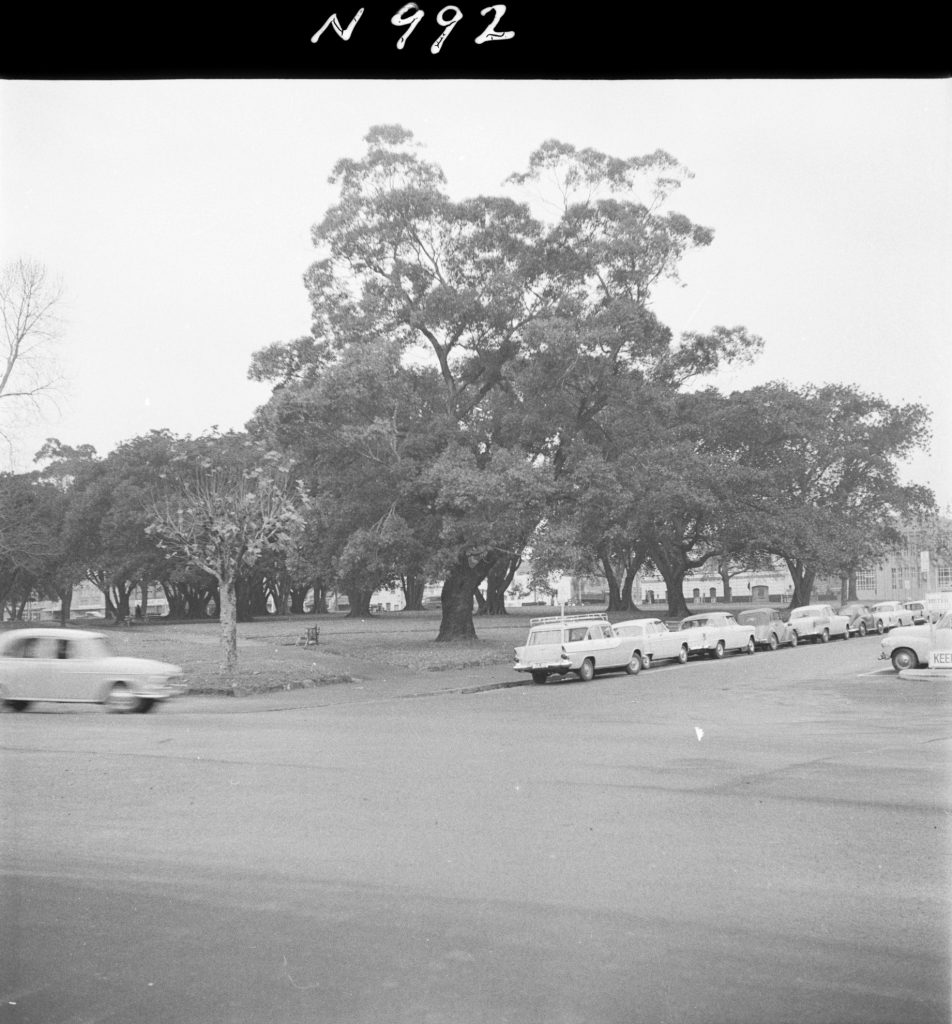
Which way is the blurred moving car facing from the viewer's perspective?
to the viewer's right

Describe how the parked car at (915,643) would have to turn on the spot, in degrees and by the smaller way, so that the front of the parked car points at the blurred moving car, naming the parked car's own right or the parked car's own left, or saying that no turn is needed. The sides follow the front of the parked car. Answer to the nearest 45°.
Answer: approximately 45° to the parked car's own left

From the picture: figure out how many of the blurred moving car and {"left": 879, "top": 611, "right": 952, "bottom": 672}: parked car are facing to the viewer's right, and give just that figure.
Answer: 1

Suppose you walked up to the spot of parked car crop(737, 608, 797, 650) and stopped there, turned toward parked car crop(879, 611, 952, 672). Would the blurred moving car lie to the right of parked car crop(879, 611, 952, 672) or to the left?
right

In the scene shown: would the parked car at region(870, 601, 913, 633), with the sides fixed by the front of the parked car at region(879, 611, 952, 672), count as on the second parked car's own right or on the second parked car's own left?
on the second parked car's own right

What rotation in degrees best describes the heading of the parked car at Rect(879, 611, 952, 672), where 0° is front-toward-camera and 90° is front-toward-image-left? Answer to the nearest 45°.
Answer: approximately 90°
